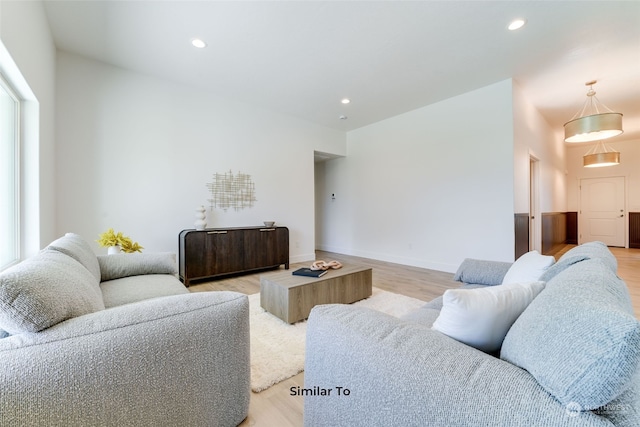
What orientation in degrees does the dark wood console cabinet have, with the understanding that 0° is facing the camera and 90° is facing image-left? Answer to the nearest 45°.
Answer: approximately 315°

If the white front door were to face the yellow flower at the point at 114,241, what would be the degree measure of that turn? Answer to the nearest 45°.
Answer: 0° — it already faces it

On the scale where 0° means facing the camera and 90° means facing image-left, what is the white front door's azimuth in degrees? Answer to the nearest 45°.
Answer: approximately 0°

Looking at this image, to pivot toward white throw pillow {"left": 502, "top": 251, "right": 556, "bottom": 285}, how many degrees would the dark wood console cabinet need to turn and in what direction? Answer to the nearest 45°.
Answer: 0° — it already faces it

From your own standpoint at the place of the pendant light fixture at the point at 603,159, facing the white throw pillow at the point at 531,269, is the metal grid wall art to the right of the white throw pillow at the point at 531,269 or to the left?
right

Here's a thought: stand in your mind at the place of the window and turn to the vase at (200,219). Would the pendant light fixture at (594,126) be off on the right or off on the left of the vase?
right

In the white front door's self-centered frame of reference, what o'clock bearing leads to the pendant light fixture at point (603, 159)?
The pendant light fixture is roughly at 12 o'clock from the white front door.
